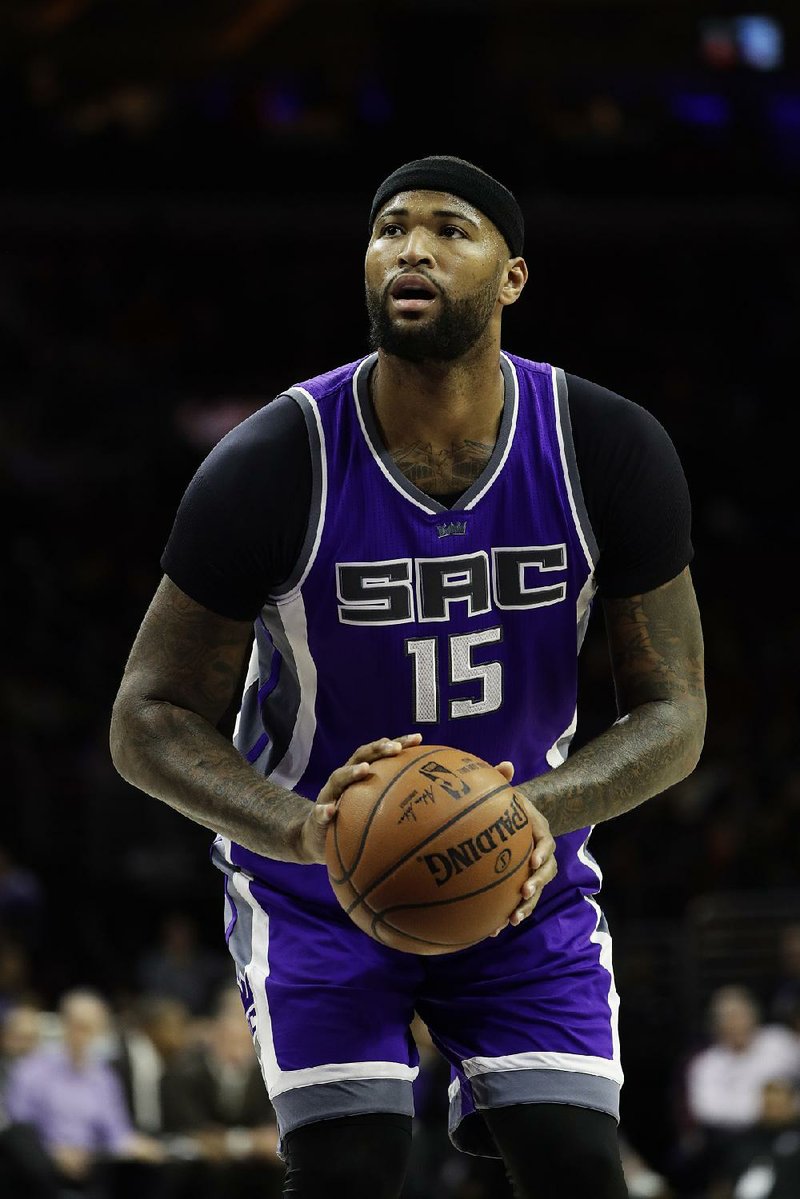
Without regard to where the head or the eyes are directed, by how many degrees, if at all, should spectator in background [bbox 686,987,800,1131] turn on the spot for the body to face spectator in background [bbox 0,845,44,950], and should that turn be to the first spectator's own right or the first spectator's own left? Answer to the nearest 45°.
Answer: approximately 90° to the first spectator's own right

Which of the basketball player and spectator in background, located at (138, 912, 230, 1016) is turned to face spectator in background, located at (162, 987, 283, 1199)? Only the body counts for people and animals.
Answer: spectator in background, located at (138, 912, 230, 1016)

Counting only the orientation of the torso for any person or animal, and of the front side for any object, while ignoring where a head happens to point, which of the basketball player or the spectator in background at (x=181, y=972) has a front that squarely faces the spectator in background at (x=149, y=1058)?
the spectator in background at (x=181, y=972)

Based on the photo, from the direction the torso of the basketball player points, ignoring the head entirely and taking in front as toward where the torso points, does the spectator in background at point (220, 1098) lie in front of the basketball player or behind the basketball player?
behind

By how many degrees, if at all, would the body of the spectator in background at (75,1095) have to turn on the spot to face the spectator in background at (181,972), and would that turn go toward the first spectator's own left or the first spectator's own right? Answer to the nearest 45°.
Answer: approximately 135° to the first spectator's own left

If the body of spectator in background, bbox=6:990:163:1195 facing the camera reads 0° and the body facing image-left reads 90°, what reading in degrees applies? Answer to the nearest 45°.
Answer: approximately 315°

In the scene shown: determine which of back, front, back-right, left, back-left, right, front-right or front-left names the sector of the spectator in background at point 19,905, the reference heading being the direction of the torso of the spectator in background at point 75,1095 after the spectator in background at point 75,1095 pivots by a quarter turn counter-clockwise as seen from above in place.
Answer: front-left

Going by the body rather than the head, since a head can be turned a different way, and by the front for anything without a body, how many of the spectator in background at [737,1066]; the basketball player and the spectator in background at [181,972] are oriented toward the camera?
3

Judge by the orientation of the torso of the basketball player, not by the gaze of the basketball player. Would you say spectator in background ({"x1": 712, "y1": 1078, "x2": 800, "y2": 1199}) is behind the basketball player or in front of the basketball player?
behind

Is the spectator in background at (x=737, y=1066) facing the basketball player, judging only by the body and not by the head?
yes

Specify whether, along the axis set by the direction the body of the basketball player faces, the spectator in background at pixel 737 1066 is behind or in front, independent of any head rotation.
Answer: behind

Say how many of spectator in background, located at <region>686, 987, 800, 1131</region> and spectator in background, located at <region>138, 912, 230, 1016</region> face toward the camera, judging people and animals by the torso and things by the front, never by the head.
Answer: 2
